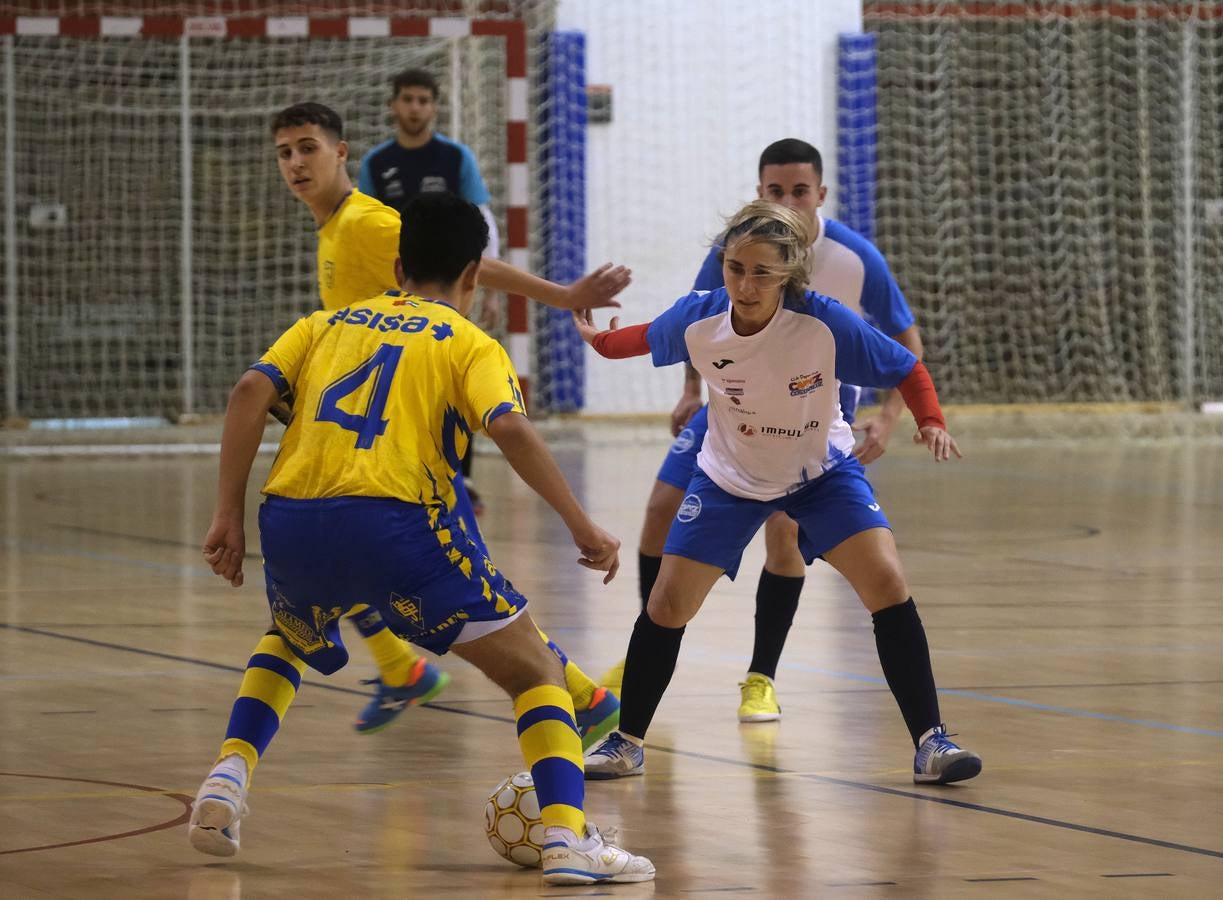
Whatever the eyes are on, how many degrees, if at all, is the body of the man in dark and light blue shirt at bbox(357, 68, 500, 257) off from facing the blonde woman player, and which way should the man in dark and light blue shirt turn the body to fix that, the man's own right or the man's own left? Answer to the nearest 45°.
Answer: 0° — they already face them

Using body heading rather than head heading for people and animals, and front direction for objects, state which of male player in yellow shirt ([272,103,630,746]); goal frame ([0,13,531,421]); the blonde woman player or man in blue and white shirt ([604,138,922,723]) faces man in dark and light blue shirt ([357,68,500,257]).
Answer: the goal frame

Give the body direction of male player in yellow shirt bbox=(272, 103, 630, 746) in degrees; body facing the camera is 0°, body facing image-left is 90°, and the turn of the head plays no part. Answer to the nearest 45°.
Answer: approximately 45°

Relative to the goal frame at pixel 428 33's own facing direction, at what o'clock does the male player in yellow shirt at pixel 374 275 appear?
The male player in yellow shirt is roughly at 12 o'clock from the goal frame.

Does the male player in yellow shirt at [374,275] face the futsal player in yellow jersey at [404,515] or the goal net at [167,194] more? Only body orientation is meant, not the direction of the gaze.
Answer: the futsal player in yellow jersey

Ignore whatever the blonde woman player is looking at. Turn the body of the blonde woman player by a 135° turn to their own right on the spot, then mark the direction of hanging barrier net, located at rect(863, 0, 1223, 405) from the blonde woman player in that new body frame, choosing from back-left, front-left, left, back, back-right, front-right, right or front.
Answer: front-right
